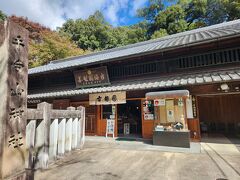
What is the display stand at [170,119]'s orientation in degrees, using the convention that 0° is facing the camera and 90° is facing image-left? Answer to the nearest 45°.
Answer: approximately 0°

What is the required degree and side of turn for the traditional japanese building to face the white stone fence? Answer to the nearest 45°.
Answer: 0° — it already faces it

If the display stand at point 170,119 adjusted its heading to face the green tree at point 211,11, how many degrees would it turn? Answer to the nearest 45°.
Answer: approximately 180°

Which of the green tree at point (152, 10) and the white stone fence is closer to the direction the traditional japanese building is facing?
the white stone fence

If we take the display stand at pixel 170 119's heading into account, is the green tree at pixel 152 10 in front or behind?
behind

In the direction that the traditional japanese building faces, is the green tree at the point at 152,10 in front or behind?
behind

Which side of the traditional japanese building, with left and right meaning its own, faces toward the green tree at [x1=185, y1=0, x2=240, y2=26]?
back

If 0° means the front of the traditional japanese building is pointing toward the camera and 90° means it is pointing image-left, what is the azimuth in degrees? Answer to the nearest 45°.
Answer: approximately 45°
